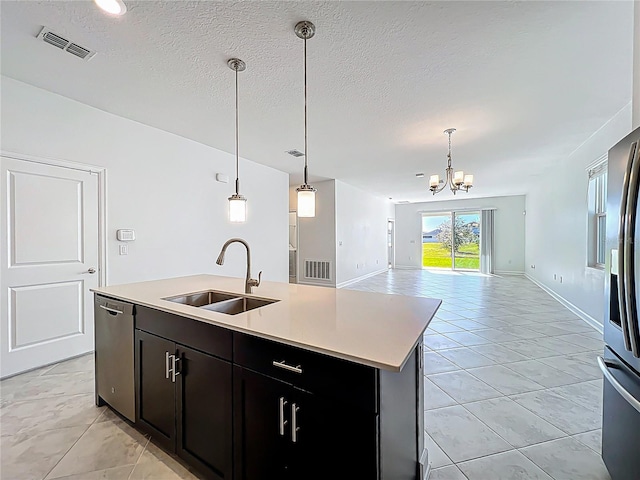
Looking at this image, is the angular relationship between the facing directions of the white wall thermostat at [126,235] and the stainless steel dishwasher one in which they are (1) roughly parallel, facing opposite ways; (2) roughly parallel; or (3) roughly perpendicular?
roughly perpendicular

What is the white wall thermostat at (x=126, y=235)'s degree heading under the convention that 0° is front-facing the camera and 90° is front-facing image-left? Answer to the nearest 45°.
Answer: approximately 315°

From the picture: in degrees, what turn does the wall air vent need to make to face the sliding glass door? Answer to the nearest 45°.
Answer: approximately 135° to its left

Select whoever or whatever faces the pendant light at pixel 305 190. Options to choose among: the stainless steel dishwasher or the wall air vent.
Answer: the wall air vent

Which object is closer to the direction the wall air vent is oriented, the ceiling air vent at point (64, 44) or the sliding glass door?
the ceiling air vent

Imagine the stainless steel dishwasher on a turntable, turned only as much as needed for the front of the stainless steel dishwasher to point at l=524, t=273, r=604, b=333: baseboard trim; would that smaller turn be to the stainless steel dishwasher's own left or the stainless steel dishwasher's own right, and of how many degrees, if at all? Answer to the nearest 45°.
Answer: approximately 135° to the stainless steel dishwasher's own left

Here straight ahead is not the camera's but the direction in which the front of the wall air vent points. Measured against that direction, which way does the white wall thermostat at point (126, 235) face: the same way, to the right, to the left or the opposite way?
to the left

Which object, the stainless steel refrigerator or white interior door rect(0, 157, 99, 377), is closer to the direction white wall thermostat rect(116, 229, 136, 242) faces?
the stainless steel refrigerator

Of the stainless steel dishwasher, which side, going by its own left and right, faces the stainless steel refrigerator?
left

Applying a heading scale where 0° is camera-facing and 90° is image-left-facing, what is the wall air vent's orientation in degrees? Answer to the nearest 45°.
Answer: approximately 0°

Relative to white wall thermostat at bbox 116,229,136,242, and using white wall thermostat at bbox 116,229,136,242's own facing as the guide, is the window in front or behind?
in front

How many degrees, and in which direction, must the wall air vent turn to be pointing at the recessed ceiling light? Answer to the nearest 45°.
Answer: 0° — it already faces it

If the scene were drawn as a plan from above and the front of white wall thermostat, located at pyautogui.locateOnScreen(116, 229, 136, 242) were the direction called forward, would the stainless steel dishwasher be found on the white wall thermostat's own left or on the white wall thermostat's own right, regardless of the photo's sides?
on the white wall thermostat's own right
